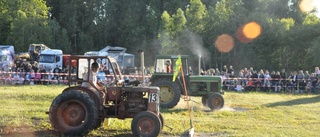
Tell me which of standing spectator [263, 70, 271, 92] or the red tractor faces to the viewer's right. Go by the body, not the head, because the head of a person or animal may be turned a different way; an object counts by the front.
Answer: the red tractor

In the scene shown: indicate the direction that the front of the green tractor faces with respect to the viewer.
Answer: facing to the right of the viewer

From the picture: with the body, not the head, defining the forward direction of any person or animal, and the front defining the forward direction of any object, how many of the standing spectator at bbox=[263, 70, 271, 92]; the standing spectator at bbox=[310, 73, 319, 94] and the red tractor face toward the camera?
2

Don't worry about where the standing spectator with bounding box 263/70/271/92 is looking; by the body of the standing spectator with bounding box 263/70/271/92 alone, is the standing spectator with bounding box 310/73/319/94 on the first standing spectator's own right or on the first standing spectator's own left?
on the first standing spectator's own left

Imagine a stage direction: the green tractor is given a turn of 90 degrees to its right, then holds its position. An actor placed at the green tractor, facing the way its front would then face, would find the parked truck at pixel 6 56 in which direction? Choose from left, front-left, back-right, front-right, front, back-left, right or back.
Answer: back-right

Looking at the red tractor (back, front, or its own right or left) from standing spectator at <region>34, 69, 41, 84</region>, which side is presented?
left

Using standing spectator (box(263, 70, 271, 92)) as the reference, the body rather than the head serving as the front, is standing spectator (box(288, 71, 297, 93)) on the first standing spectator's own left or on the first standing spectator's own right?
on the first standing spectator's own left

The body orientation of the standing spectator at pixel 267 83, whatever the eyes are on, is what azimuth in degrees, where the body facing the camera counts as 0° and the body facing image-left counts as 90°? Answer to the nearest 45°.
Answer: approximately 0°

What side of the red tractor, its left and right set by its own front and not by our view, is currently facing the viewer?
right
